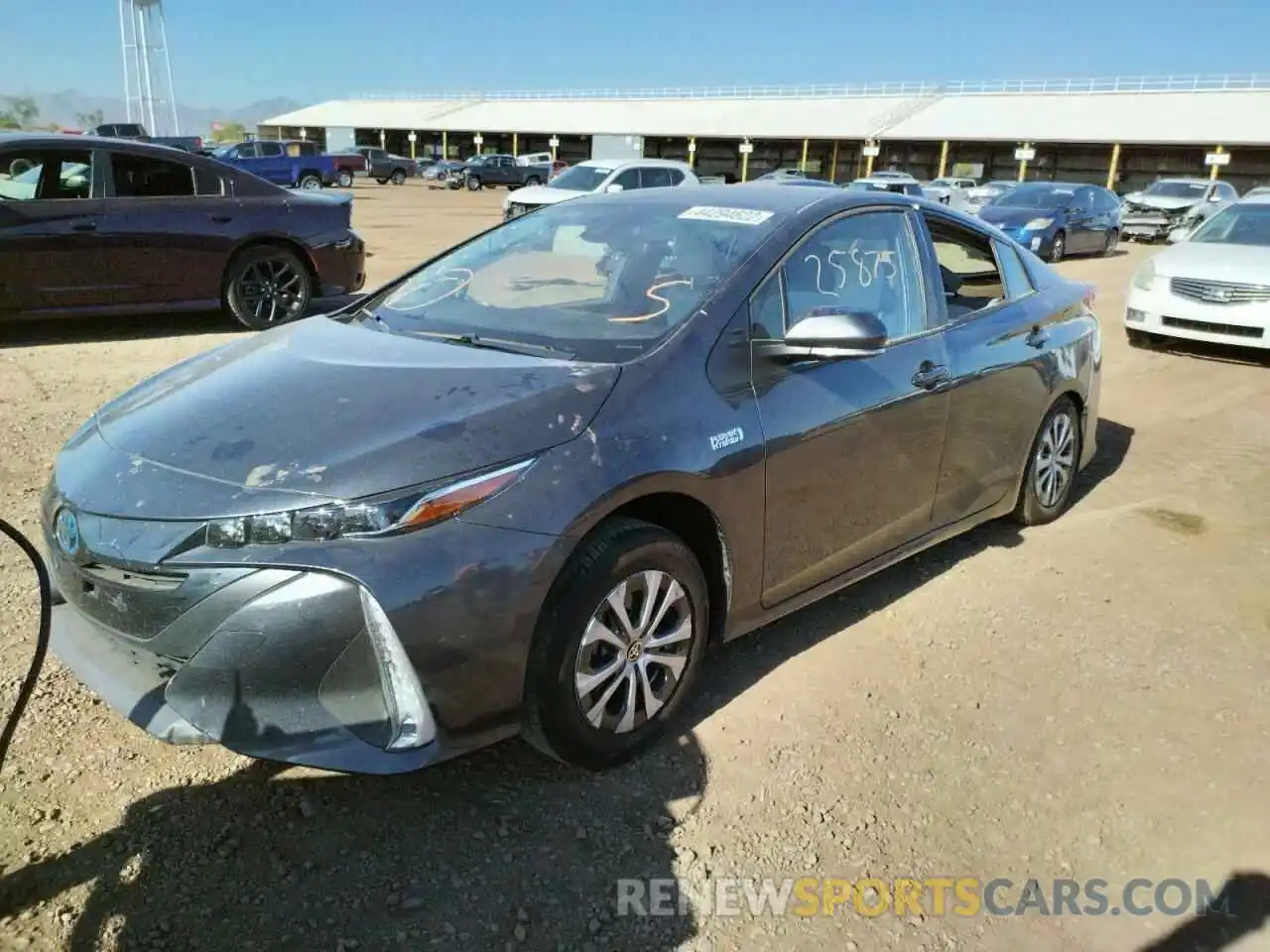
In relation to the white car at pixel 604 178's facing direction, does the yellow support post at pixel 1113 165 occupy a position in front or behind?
behind

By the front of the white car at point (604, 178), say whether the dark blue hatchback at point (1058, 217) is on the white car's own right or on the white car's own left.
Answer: on the white car's own left

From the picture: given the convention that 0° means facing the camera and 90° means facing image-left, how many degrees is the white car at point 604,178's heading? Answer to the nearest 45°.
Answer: approximately 45°

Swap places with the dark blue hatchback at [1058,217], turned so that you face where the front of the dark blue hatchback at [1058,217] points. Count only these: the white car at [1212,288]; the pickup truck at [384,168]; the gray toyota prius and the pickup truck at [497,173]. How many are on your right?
2

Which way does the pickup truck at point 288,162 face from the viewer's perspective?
to the viewer's left
